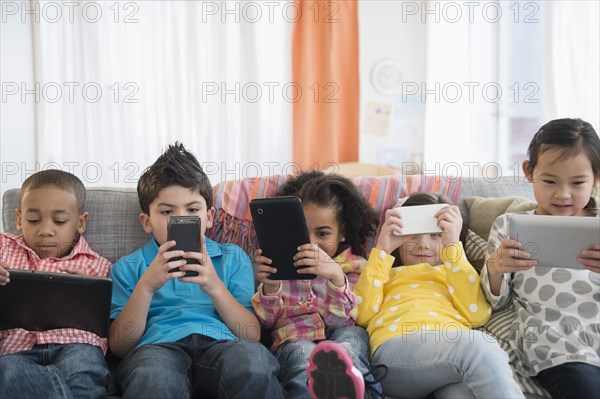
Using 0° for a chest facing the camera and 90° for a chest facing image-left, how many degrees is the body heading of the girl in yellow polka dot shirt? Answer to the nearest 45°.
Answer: approximately 0°

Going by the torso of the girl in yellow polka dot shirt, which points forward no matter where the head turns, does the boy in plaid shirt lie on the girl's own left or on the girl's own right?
on the girl's own right

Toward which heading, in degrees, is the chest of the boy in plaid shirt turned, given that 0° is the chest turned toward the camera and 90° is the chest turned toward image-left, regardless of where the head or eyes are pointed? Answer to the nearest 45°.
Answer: approximately 0°
